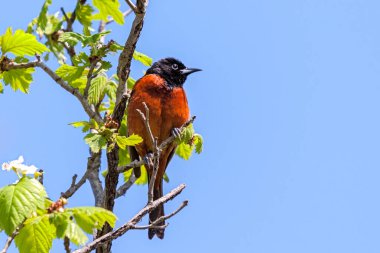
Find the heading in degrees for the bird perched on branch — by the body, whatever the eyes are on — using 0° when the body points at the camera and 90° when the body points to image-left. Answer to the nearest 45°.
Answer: approximately 315°

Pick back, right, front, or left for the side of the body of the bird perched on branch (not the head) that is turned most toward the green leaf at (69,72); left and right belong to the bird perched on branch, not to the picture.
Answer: right

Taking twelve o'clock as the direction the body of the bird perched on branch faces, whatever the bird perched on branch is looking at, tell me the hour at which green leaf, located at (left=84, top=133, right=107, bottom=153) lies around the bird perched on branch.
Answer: The green leaf is roughly at 2 o'clock from the bird perched on branch.

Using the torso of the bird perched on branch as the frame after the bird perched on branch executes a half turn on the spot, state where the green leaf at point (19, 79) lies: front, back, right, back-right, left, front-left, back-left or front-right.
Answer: left

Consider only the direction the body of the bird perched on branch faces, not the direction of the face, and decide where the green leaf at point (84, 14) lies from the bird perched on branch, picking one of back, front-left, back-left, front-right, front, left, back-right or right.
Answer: right

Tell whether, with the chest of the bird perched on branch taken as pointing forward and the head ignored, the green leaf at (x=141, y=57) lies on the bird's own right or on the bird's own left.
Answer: on the bird's own right

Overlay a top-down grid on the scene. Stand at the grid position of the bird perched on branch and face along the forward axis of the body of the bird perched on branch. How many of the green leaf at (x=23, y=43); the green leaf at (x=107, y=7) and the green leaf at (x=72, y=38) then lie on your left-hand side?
0

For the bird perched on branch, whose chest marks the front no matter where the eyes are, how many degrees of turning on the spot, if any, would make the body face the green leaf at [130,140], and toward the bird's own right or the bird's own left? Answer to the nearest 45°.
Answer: approximately 45° to the bird's own right
